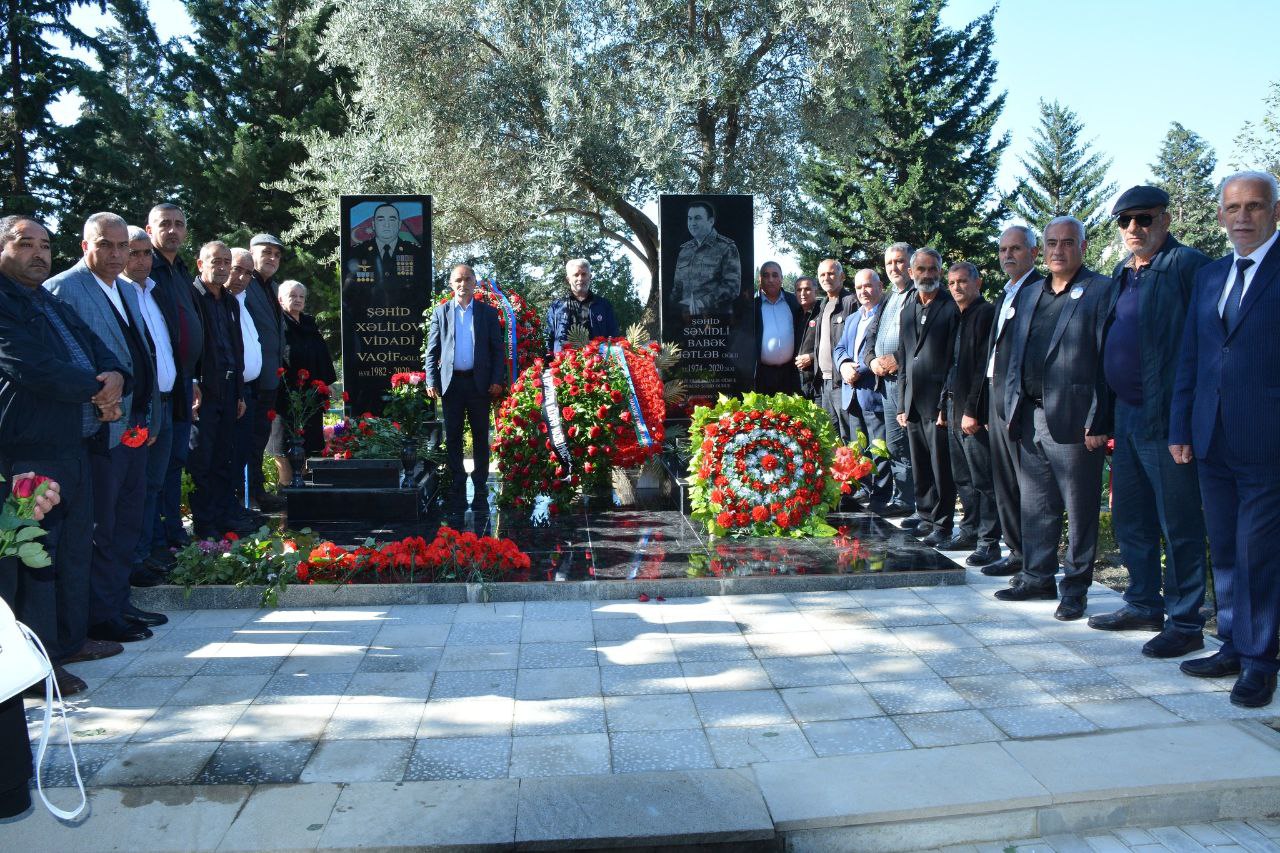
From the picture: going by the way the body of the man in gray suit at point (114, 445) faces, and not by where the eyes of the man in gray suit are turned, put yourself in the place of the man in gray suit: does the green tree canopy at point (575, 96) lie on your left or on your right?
on your left

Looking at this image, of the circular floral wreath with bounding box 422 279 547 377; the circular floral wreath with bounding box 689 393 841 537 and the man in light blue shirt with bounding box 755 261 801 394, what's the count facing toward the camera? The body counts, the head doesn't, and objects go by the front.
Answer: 3

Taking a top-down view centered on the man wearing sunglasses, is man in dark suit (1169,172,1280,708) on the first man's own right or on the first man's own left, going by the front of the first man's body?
on the first man's own left

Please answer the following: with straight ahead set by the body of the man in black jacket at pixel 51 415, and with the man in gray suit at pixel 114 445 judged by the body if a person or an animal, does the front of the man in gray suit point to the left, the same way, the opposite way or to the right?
the same way

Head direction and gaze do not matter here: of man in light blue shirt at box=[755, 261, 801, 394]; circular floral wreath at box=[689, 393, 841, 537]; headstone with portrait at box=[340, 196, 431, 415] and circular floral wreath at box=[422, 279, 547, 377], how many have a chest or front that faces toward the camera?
4

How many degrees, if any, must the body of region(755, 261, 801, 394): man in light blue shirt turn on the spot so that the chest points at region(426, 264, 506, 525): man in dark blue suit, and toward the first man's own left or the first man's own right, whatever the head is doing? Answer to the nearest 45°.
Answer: approximately 45° to the first man's own right

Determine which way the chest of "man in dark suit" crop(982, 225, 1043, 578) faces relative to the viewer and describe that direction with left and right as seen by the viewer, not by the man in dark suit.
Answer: facing the viewer and to the left of the viewer

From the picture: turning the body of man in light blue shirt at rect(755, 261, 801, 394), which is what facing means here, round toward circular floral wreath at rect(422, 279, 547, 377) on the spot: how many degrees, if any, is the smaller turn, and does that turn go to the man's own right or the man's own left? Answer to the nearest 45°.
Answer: approximately 90° to the man's own right

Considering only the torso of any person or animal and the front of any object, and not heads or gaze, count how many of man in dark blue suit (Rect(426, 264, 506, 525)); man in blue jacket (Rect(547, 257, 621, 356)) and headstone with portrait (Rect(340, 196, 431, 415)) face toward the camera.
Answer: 3

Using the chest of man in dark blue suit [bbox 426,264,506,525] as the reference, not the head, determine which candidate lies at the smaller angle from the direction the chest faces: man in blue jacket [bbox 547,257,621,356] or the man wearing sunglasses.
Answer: the man wearing sunglasses

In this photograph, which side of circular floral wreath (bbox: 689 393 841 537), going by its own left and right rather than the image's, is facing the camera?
front

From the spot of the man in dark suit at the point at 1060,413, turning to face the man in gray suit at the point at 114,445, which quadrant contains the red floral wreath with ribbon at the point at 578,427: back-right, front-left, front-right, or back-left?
front-right
